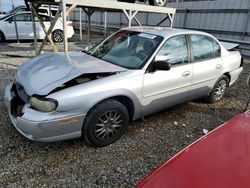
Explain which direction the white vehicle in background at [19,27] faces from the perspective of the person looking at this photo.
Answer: facing to the left of the viewer

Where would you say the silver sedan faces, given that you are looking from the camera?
facing the viewer and to the left of the viewer

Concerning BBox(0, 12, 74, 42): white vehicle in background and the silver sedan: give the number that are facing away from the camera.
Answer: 0

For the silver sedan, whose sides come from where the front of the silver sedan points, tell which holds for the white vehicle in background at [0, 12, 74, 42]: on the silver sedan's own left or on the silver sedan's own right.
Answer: on the silver sedan's own right

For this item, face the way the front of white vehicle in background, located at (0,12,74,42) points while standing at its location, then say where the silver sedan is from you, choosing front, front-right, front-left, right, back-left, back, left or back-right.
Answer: left

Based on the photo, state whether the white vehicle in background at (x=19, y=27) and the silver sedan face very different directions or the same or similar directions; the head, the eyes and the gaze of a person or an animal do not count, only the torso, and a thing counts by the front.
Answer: same or similar directions
